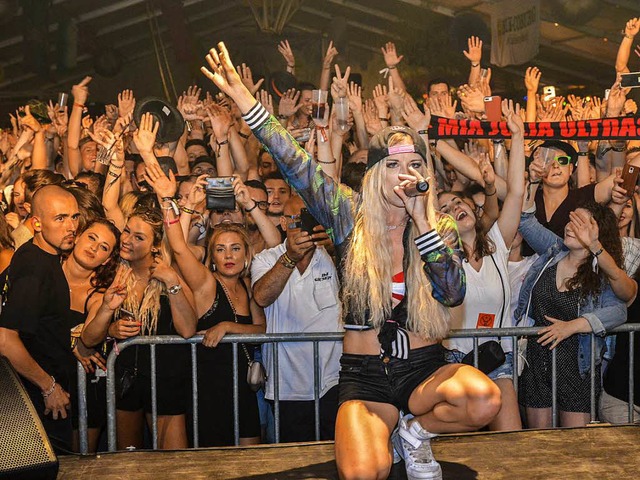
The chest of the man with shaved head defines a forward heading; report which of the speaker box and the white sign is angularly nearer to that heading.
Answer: the speaker box

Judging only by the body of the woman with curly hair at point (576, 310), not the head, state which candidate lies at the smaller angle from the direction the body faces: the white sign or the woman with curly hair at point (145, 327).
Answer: the woman with curly hair

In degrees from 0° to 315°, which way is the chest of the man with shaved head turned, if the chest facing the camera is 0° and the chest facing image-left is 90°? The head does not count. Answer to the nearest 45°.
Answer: approximately 315°

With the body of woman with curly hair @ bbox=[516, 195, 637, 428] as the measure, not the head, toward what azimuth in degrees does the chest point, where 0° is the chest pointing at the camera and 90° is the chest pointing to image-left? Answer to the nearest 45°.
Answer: approximately 45°
